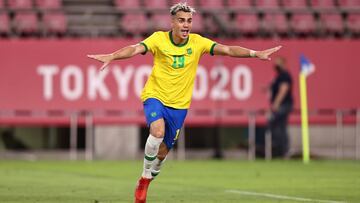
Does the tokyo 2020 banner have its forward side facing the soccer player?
yes

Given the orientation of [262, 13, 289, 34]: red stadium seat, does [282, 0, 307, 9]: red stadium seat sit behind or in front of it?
behind

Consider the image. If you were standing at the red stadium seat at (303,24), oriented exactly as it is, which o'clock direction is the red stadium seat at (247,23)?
the red stadium seat at (247,23) is roughly at 2 o'clock from the red stadium seat at (303,24).

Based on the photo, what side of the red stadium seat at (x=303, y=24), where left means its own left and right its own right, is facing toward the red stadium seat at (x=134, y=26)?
right

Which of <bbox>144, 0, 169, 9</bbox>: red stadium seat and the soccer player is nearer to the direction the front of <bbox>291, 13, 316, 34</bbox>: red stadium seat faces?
the soccer player

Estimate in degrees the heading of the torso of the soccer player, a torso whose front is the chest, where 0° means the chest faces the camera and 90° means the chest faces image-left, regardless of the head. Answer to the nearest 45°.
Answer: approximately 0°

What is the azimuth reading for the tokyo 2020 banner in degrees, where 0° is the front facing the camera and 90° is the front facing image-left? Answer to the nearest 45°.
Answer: approximately 0°

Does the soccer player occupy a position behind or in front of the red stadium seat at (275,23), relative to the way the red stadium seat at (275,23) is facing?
in front
